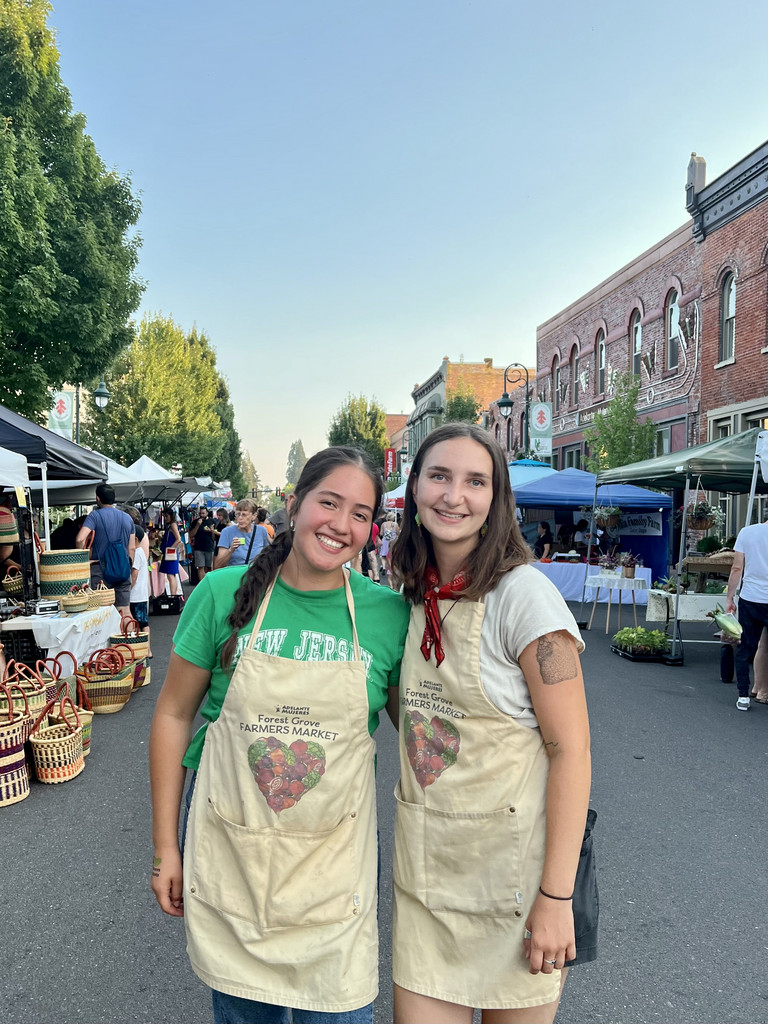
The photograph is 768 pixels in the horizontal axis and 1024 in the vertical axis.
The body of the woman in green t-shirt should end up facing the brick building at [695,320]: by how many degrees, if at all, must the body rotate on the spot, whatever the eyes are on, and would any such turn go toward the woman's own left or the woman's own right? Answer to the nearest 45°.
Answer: approximately 135° to the woman's own left

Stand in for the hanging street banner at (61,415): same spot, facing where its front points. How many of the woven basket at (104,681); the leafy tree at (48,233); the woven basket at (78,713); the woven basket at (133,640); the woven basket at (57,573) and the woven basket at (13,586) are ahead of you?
6

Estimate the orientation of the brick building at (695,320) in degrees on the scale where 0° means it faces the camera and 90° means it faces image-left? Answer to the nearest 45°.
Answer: approximately 45°

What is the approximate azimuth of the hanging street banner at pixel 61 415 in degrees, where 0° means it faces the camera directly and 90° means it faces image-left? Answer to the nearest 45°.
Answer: approximately 0°

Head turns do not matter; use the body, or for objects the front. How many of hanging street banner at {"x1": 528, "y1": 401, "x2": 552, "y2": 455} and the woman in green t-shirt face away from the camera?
0

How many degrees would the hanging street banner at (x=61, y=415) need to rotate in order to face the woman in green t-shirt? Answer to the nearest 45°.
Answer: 0° — it already faces them

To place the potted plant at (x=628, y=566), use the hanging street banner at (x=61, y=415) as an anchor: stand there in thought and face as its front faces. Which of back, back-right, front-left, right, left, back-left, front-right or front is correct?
front-left
